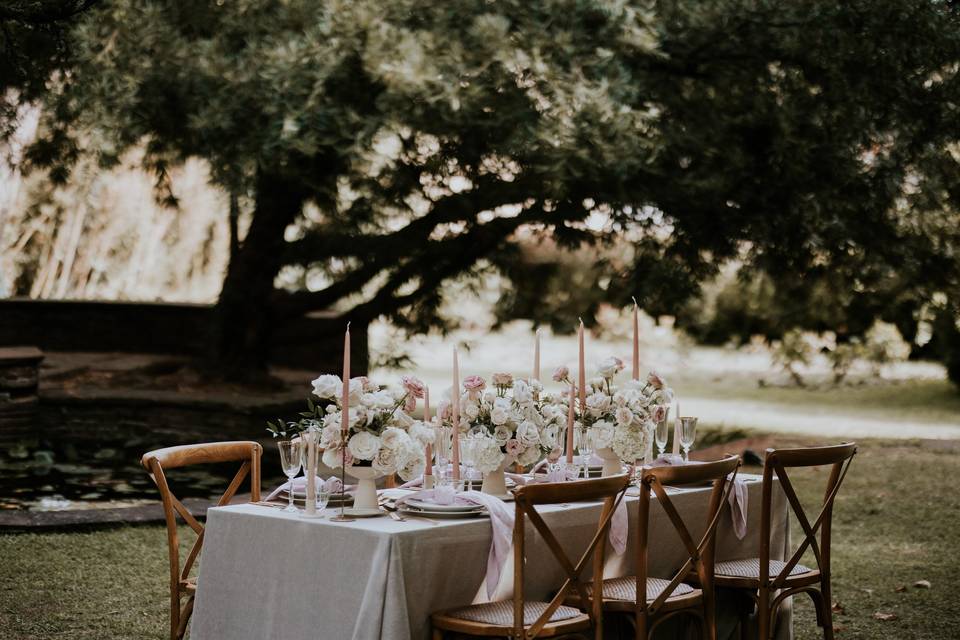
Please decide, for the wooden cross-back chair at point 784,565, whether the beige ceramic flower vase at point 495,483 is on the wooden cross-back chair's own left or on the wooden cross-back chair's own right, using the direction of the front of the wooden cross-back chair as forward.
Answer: on the wooden cross-back chair's own left

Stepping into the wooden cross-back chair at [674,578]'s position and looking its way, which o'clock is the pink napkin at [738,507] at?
The pink napkin is roughly at 2 o'clock from the wooden cross-back chair.

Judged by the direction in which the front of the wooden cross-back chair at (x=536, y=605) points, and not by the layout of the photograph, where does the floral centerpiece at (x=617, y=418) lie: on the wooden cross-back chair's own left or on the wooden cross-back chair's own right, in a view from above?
on the wooden cross-back chair's own right

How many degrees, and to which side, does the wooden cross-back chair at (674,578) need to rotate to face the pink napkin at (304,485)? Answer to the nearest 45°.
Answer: approximately 45° to its left

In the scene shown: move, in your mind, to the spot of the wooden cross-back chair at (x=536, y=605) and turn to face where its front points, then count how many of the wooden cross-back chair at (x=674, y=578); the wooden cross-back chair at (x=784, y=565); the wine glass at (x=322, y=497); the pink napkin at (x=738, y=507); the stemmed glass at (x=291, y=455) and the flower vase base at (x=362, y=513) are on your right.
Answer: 3

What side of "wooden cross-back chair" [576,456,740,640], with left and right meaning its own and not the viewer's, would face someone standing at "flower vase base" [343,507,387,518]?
left

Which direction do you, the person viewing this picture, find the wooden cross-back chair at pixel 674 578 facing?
facing away from the viewer and to the left of the viewer

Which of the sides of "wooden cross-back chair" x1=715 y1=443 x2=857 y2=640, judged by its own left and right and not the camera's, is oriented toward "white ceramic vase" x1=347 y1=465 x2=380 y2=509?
left
